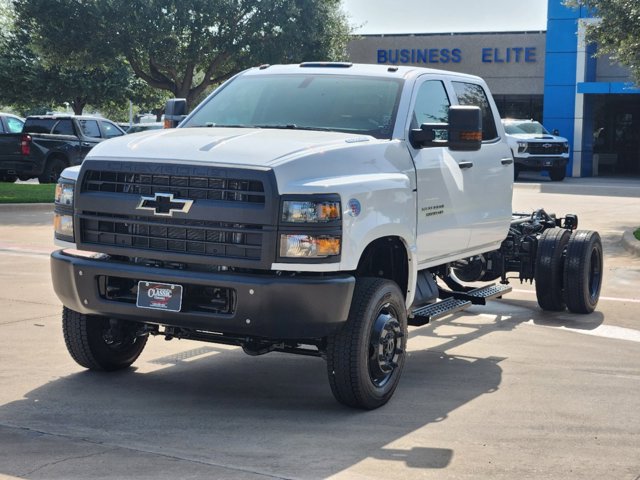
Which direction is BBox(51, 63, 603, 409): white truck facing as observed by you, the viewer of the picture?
facing the viewer and to the left of the viewer

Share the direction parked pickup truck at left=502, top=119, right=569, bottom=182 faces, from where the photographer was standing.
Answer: facing the viewer and to the right of the viewer

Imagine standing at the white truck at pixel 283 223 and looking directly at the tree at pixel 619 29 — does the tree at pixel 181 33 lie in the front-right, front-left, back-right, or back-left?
front-left

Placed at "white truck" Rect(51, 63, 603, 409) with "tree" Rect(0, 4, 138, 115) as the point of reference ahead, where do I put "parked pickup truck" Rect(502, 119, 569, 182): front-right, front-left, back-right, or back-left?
front-right

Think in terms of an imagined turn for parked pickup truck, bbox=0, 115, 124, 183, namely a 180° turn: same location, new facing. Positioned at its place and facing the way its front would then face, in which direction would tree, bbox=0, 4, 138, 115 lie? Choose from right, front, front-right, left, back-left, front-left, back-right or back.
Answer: back-right

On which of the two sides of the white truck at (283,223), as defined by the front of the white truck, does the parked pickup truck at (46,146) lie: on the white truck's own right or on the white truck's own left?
on the white truck's own right

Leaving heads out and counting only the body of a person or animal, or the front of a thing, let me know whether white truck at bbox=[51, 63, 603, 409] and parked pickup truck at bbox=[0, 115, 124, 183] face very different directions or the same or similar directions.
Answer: very different directions

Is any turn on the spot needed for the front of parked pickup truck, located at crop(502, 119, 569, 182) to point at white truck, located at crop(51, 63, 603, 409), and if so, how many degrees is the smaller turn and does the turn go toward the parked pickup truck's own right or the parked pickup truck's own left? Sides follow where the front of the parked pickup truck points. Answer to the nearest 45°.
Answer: approximately 45° to the parked pickup truck's own right

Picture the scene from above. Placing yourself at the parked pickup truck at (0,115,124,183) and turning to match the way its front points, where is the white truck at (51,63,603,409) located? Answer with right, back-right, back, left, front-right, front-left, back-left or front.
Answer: back-right

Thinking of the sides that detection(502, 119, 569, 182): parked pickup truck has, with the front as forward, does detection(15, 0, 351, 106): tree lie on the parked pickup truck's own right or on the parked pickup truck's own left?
on the parked pickup truck's own right

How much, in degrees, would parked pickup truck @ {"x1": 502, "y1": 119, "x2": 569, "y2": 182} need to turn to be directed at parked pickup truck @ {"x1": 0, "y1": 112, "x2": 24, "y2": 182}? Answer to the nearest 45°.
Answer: approximately 90° to its right

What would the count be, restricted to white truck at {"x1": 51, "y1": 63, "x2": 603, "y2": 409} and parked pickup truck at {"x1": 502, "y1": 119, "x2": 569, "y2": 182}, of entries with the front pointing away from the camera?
0

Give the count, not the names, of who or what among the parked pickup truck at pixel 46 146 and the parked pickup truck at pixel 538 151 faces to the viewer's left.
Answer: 0

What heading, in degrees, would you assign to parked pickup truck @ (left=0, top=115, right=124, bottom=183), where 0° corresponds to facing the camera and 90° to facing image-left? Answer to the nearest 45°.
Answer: approximately 225°

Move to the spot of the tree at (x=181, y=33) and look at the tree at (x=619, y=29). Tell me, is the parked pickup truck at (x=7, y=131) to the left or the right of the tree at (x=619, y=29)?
right
